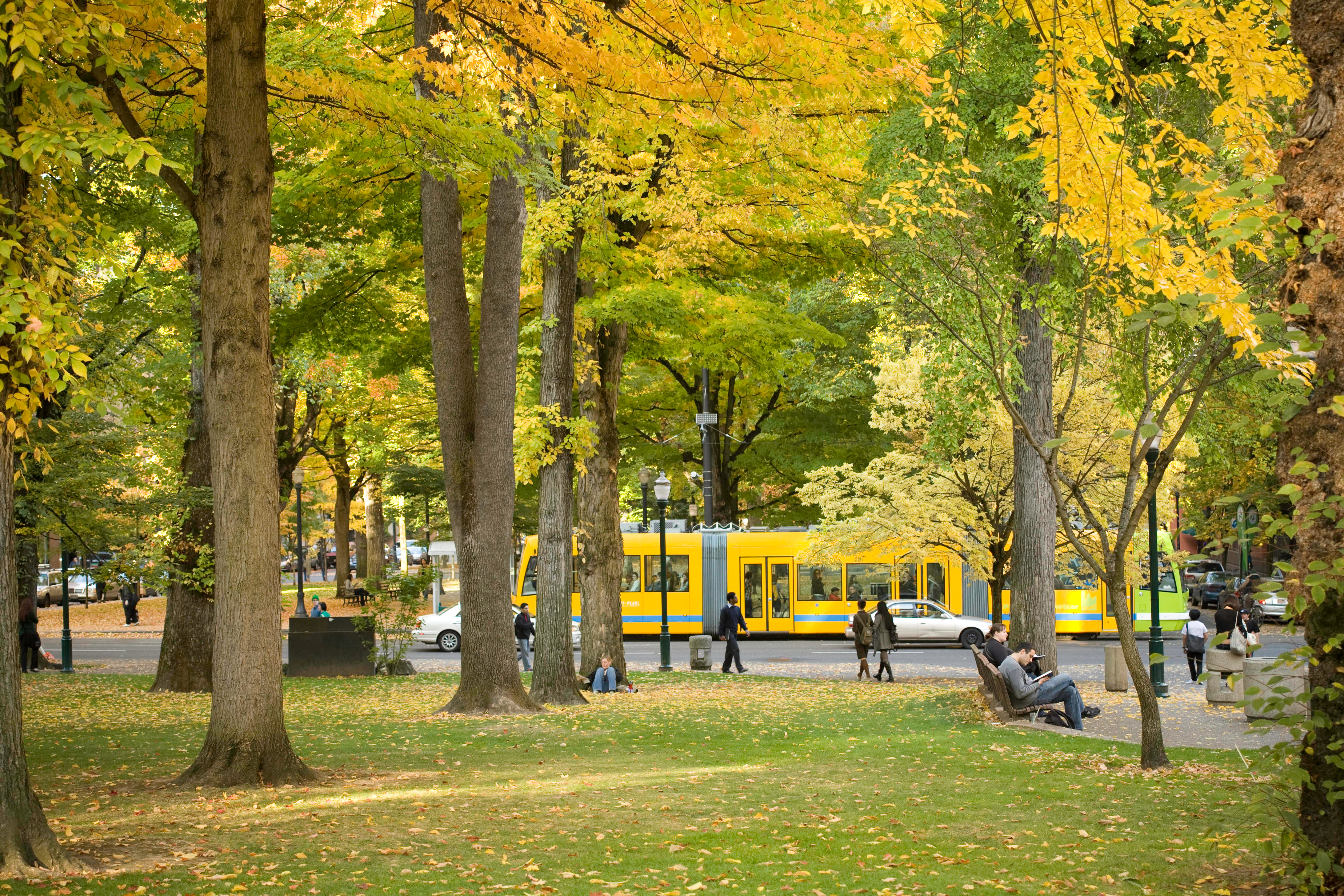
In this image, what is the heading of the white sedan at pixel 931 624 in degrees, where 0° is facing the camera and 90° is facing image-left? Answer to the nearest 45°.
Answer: approximately 270°

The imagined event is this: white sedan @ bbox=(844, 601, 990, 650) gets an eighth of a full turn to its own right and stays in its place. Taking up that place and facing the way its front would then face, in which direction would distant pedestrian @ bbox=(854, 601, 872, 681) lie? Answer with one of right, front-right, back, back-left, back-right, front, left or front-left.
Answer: front-right

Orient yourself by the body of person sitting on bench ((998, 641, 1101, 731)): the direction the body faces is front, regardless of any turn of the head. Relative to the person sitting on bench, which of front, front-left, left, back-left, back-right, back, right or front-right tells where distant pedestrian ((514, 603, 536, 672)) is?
back-left

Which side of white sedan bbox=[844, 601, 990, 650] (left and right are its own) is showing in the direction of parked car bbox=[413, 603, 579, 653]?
back

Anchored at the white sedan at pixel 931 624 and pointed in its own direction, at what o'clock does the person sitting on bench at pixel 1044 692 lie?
The person sitting on bench is roughly at 3 o'clock from the white sedan.

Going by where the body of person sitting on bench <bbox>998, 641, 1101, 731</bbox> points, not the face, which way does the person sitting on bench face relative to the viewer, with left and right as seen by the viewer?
facing to the right of the viewer
